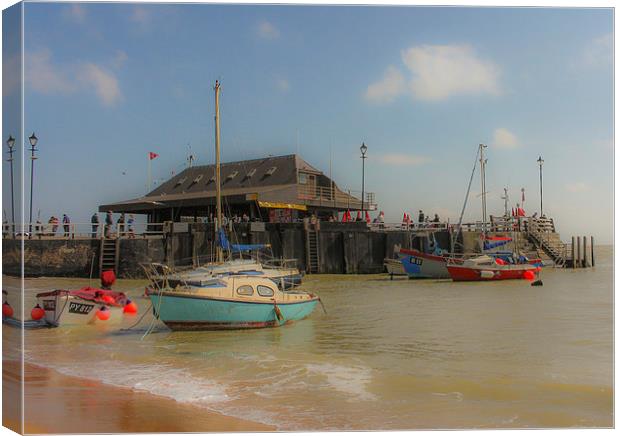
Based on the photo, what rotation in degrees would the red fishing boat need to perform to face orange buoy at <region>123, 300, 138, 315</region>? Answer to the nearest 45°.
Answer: approximately 45° to its left

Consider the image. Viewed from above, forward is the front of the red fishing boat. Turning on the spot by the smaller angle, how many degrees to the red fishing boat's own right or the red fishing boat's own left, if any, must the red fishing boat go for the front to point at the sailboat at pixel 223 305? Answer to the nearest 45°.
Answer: approximately 90° to the red fishing boat's own left

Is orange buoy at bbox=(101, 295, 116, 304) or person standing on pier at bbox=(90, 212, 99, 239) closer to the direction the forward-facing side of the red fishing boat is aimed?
the person standing on pier

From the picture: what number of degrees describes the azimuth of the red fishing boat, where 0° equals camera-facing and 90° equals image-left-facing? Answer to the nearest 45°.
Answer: approximately 90°
